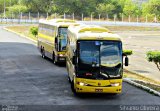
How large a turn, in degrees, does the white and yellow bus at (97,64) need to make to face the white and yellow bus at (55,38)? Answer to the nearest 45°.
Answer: approximately 180°

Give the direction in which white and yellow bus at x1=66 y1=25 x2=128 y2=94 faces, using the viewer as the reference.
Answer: facing the viewer

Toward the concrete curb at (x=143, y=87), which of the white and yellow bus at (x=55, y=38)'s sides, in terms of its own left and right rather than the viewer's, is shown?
front

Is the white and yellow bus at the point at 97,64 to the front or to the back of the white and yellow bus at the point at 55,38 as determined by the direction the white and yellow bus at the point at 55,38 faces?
to the front
